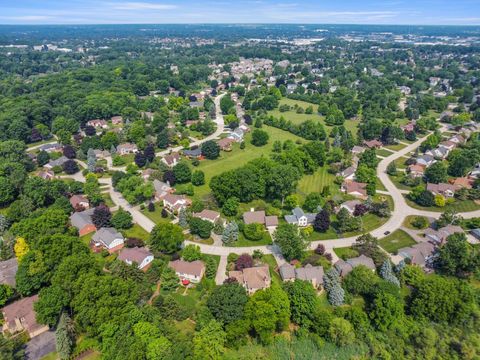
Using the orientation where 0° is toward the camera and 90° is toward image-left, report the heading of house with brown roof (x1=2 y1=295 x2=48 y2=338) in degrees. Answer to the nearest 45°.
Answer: approximately 315°

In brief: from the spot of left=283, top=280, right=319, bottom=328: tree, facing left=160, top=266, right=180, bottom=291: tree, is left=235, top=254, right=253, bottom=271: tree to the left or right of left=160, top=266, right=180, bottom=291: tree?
right

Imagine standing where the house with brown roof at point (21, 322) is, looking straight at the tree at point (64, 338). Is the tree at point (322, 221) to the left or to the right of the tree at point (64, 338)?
left
